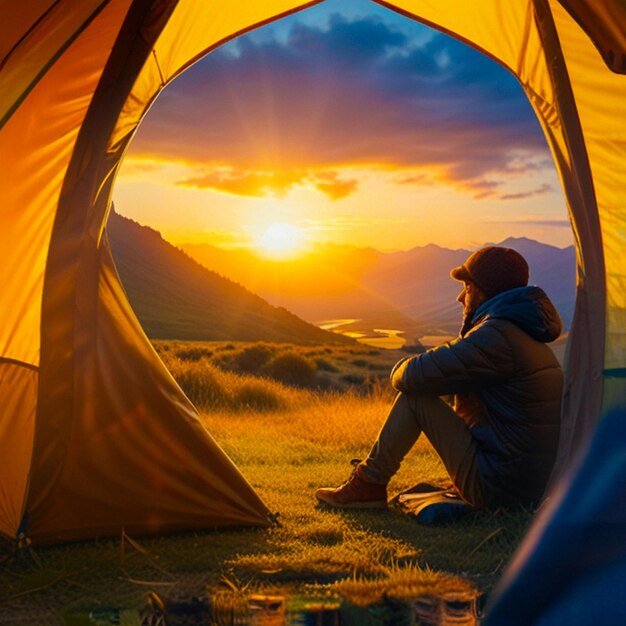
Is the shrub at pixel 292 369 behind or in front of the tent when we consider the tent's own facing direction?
in front

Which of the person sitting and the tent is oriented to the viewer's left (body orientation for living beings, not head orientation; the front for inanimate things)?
the person sitting

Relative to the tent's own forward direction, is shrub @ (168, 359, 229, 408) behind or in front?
in front

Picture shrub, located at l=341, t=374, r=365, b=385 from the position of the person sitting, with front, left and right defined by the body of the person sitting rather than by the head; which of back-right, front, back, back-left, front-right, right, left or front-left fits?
right

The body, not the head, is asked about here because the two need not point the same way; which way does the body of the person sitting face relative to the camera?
to the viewer's left

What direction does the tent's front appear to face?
away from the camera

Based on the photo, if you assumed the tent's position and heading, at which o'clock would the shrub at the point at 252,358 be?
The shrub is roughly at 12 o'clock from the tent.

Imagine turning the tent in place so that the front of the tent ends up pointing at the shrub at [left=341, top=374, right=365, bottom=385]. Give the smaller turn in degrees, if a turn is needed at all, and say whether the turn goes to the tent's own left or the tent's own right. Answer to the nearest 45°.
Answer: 0° — it already faces it

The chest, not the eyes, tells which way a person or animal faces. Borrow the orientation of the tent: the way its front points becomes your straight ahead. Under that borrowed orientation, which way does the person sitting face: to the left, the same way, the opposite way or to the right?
to the left

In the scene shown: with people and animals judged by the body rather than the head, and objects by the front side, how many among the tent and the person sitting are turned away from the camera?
1

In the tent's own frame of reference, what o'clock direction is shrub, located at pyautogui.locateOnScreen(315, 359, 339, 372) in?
The shrub is roughly at 12 o'clock from the tent.

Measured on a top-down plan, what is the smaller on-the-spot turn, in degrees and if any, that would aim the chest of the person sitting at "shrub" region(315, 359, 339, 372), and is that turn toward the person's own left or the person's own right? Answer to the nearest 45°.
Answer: approximately 90° to the person's own right

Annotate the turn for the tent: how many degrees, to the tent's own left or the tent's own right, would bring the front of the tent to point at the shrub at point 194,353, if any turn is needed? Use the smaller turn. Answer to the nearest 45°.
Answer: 0° — it already faces it

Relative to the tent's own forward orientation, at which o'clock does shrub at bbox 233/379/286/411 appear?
The shrub is roughly at 12 o'clock from the tent.
